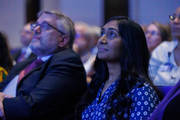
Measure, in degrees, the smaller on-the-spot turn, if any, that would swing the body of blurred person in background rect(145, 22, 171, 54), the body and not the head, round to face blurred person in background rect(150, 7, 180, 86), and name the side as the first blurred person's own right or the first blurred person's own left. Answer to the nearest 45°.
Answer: approximately 45° to the first blurred person's own left

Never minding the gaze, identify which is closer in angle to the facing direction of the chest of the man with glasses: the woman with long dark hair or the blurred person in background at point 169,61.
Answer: the woman with long dark hair

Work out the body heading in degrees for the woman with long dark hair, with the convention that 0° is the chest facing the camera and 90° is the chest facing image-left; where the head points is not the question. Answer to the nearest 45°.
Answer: approximately 45°

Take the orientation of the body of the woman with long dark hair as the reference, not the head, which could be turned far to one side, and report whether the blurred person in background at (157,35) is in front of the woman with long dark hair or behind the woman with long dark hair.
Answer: behind

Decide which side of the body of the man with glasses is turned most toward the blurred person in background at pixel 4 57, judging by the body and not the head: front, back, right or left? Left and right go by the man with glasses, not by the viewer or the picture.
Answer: right

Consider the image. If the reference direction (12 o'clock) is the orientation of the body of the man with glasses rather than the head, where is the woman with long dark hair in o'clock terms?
The woman with long dark hair is roughly at 9 o'clock from the man with glasses.

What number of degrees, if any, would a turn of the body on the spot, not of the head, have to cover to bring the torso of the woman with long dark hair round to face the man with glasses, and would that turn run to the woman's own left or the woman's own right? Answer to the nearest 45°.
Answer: approximately 90° to the woman's own right
